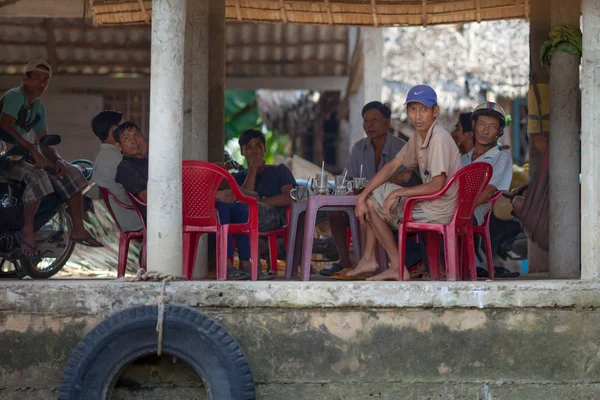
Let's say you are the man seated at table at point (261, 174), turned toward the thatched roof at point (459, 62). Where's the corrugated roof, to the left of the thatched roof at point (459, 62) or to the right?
left

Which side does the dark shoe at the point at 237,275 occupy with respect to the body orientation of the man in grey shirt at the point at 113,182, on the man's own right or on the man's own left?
on the man's own right

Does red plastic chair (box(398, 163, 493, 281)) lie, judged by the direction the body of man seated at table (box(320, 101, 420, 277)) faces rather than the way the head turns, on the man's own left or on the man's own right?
on the man's own left

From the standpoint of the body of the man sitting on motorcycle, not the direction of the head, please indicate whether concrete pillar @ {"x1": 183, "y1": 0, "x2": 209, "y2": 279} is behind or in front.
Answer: in front

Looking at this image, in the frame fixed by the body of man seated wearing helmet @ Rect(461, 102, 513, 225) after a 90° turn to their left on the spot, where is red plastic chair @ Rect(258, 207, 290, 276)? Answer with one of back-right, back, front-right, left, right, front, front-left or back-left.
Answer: back-right

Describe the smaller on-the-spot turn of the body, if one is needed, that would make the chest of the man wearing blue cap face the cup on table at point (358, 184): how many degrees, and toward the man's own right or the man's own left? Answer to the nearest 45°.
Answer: approximately 90° to the man's own right

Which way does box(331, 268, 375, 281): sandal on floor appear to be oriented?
to the viewer's left

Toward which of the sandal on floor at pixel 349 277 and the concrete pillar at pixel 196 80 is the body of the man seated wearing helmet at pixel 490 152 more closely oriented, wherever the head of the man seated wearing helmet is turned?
the sandal on floor

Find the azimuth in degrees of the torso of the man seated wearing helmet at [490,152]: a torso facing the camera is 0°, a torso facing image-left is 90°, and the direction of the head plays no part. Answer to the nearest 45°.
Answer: approximately 45°
